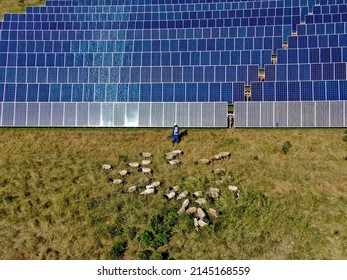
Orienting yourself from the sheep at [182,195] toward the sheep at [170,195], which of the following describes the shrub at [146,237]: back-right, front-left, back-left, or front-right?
front-left

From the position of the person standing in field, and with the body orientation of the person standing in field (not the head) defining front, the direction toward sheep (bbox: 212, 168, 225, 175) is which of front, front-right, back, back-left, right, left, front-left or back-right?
front-left

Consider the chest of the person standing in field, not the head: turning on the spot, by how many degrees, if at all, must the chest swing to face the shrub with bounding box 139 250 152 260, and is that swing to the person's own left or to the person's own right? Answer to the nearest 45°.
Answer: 0° — they already face it

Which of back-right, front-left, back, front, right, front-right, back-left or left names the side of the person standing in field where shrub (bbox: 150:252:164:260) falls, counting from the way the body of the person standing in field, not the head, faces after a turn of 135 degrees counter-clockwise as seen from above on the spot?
back-right

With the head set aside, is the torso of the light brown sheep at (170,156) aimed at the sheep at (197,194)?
no

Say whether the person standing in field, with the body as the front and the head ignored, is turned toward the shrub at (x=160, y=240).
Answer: yes

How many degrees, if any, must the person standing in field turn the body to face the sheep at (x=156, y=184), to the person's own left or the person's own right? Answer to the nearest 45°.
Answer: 0° — they already face it

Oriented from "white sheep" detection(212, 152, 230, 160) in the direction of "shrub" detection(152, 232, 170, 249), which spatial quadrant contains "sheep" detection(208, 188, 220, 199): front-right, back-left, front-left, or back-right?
front-left

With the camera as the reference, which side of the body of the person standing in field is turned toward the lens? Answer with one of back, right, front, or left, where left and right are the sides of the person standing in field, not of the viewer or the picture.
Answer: front
